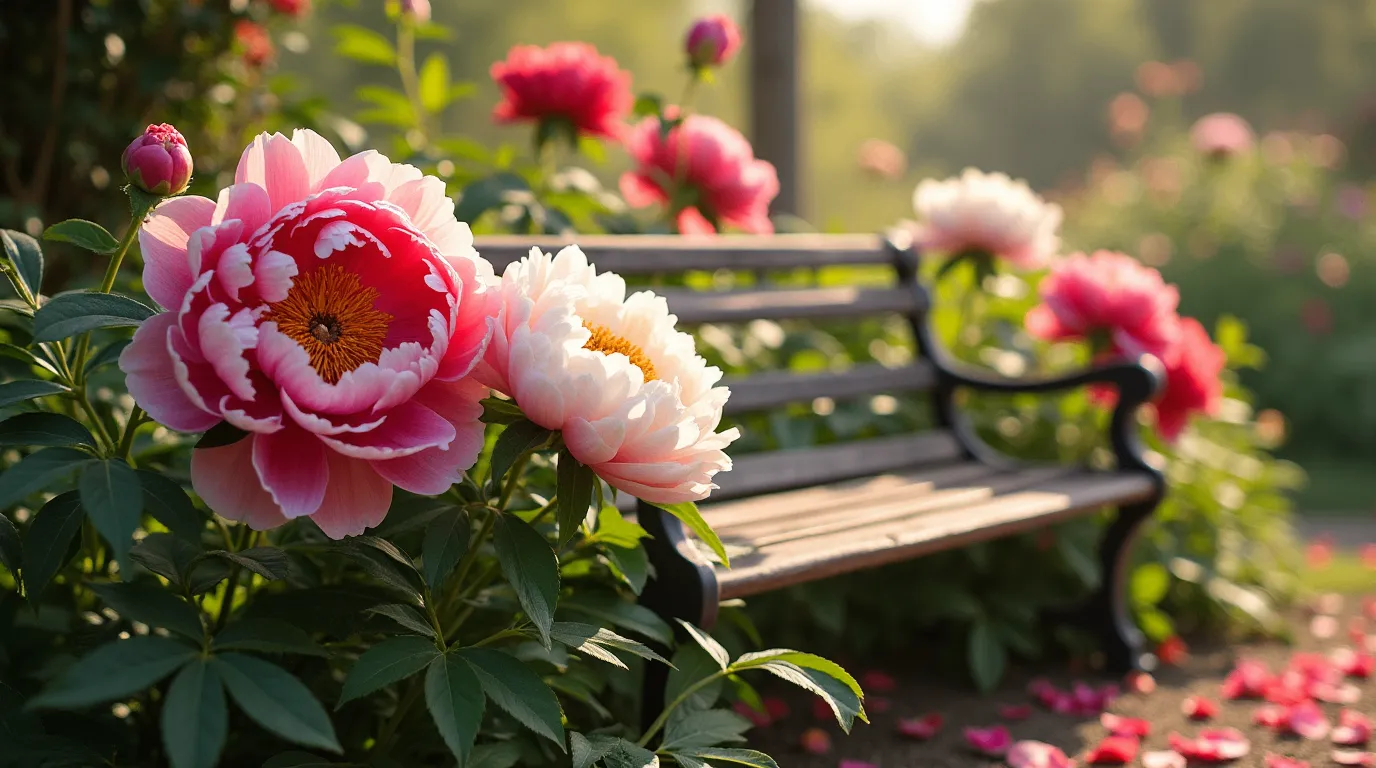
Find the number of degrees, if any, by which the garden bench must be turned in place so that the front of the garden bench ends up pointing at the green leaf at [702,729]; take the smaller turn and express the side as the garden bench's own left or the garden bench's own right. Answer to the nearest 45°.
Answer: approximately 45° to the garden bench's own right

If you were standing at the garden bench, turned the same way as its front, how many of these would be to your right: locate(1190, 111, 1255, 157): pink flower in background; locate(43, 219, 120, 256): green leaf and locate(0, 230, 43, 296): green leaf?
2

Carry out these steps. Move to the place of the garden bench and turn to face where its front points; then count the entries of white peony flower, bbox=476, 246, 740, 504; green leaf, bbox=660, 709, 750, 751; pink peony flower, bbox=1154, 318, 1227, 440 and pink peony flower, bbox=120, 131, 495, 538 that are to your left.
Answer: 1

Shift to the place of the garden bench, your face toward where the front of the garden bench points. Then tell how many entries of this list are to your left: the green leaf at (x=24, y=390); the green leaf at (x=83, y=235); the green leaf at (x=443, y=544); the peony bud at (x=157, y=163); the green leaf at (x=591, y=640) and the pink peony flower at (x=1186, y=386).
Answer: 1

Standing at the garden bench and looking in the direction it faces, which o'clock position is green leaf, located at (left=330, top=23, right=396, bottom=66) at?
The green leaf is roughly at 5 o'clock from the garden bench.

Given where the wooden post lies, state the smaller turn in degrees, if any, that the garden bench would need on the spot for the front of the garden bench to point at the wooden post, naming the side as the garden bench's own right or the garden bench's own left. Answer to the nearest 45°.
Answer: approximately 135° to the garden bench's own left

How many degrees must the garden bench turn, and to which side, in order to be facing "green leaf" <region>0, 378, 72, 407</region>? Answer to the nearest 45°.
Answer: approximately 90° to its right

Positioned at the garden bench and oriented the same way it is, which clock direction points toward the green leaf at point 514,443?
The green leaf is roughly at 2 o'clock from the garden bench.

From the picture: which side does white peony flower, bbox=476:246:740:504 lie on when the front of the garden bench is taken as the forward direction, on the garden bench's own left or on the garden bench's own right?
on the garden bench's own right

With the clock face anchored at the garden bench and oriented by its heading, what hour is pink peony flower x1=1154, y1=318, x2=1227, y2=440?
The pink peony flower is roughly at 9 o'clock from the garden bench.

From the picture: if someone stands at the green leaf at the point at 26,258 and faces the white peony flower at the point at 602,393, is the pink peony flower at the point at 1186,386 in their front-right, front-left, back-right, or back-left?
front-left

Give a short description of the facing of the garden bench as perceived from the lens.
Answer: facing the viewer and to the right of the viewer

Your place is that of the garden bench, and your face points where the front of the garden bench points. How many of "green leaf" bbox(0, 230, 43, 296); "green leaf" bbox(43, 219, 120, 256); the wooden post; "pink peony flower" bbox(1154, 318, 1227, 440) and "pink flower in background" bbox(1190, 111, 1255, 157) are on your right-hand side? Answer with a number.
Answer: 2

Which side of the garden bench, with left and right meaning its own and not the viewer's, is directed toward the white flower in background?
left

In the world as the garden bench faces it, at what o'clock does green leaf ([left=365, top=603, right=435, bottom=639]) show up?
The green leaf is roughly at 2 o'clock from the garden bench.

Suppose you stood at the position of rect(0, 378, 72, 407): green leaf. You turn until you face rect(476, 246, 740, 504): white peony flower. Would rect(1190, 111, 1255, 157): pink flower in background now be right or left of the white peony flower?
left
